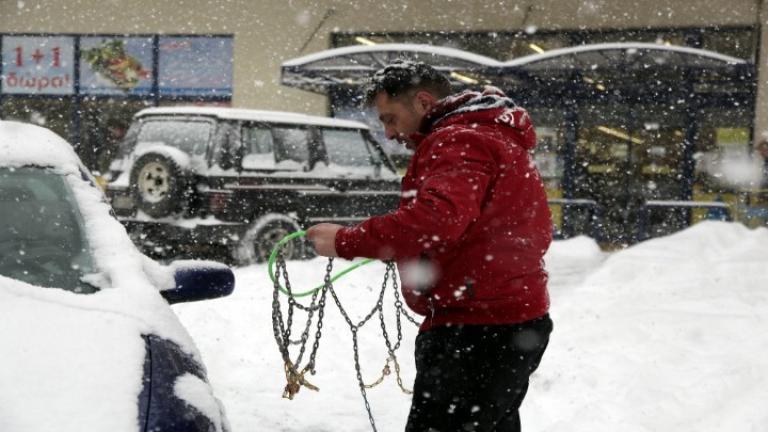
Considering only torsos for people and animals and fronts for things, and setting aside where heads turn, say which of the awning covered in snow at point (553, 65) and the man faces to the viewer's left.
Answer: the man

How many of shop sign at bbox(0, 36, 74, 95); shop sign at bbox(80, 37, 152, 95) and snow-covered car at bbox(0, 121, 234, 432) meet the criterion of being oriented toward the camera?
3

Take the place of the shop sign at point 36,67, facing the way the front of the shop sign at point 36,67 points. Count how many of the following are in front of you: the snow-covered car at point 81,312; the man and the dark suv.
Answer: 3

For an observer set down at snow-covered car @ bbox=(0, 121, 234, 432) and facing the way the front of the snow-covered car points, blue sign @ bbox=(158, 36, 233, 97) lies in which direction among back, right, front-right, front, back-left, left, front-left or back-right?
back

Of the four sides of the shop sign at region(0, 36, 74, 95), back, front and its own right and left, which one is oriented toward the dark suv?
front

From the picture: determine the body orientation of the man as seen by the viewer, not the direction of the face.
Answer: to the viewer's left

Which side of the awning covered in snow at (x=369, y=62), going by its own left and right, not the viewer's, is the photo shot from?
front

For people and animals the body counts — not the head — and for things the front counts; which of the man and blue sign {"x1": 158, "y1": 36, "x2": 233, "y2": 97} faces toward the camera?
the blue sign

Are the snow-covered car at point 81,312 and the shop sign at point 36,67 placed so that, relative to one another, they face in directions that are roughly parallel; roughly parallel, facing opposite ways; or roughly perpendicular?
roughly parallel

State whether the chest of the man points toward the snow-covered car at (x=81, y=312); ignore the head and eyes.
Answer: yes

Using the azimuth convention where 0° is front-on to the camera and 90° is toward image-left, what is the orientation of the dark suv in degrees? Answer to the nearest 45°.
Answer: approximately 225°

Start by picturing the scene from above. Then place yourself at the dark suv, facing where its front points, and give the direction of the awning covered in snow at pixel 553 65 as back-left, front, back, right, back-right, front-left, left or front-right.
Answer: front

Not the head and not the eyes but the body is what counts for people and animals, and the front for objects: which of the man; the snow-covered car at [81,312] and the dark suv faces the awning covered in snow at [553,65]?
the dark suv

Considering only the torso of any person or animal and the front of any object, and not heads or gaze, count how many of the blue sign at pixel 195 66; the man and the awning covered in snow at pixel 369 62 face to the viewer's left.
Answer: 1

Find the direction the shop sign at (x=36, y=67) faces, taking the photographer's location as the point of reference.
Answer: facing the viewer

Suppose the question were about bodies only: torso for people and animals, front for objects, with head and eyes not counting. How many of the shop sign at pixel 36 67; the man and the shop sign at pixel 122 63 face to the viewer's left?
1

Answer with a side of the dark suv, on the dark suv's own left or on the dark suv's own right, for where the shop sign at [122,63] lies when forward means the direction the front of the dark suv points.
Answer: on the dark suv's own left
